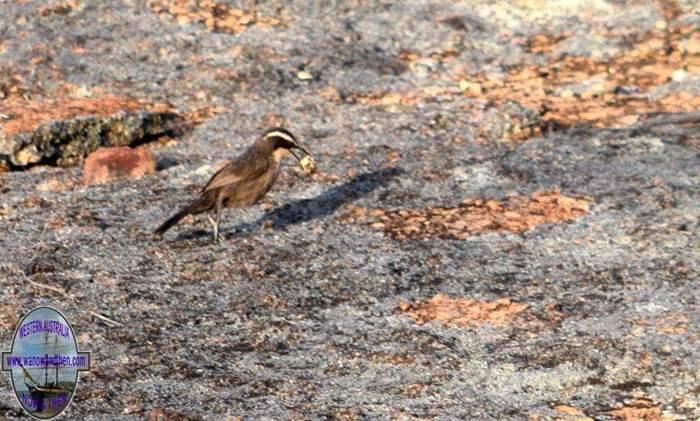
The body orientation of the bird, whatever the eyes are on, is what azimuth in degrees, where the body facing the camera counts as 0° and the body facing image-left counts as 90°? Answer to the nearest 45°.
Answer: approximately 270°

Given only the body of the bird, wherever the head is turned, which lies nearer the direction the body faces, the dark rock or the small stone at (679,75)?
the small stone

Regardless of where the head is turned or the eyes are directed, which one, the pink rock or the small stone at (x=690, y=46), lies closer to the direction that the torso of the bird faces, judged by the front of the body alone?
the small stone

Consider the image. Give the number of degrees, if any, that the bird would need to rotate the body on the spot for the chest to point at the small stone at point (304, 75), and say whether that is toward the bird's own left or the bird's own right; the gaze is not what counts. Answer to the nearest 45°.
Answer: approximately 90° to the bird's own left

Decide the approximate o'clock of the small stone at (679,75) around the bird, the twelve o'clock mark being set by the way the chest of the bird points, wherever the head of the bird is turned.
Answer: The small stone is roughly at 11 o'clock from the bird.

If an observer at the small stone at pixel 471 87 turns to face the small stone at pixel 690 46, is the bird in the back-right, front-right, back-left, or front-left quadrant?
back-right

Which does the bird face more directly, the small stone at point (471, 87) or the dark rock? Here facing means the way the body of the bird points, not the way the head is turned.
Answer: the small stone

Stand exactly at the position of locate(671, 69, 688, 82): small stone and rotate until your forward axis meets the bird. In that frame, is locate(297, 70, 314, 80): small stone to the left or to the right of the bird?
right

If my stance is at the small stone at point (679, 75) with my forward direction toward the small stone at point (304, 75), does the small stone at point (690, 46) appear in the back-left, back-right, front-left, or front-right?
back-right

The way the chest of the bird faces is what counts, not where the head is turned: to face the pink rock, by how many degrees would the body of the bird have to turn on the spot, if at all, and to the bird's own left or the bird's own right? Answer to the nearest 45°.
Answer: approximately 135° to the bird's own left

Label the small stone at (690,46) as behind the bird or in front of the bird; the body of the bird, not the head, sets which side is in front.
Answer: in front

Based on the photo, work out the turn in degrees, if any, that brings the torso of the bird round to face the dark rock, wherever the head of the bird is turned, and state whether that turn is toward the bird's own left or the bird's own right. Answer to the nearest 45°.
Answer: approximately 135° to the bird's own left

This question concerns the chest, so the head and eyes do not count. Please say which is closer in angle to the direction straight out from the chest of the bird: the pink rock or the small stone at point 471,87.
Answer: the small stone
